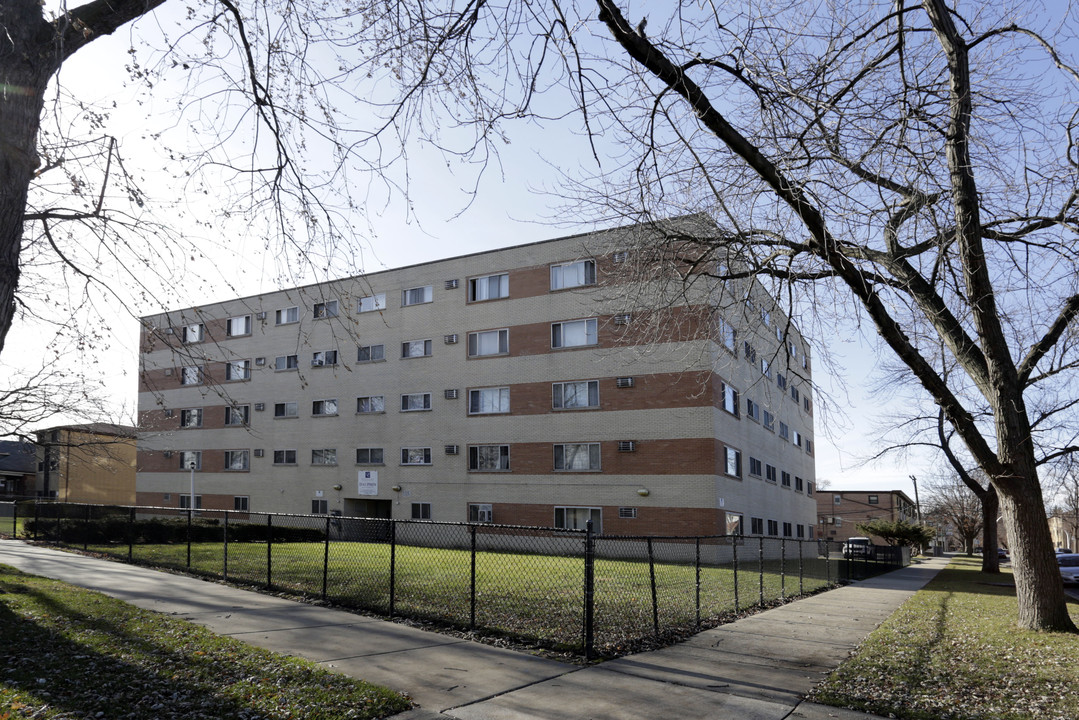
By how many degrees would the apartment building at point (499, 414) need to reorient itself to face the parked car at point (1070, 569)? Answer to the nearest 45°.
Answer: approximately 135° to its left

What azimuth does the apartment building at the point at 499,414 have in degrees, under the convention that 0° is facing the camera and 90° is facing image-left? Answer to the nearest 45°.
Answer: approximately 45°

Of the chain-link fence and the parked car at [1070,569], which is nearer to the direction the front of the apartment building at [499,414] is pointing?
the chain-link fence

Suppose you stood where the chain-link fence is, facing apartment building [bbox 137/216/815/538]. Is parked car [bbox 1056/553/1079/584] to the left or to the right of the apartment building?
right
